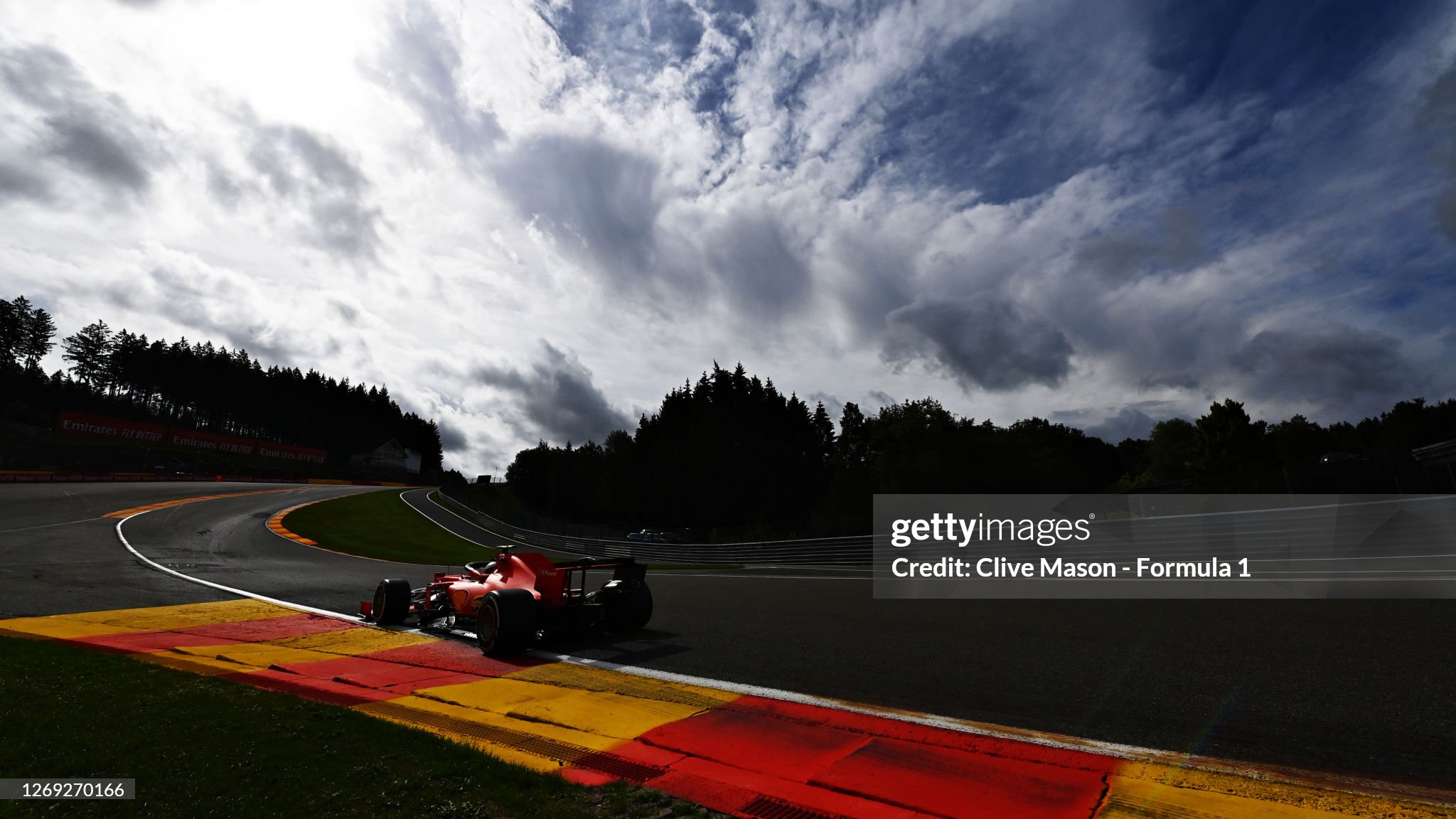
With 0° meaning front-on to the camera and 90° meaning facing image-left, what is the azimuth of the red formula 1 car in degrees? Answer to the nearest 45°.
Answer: approximately 135°

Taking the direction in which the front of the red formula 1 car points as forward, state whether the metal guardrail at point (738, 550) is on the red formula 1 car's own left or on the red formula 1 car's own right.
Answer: on the red formula 1 car's own right
